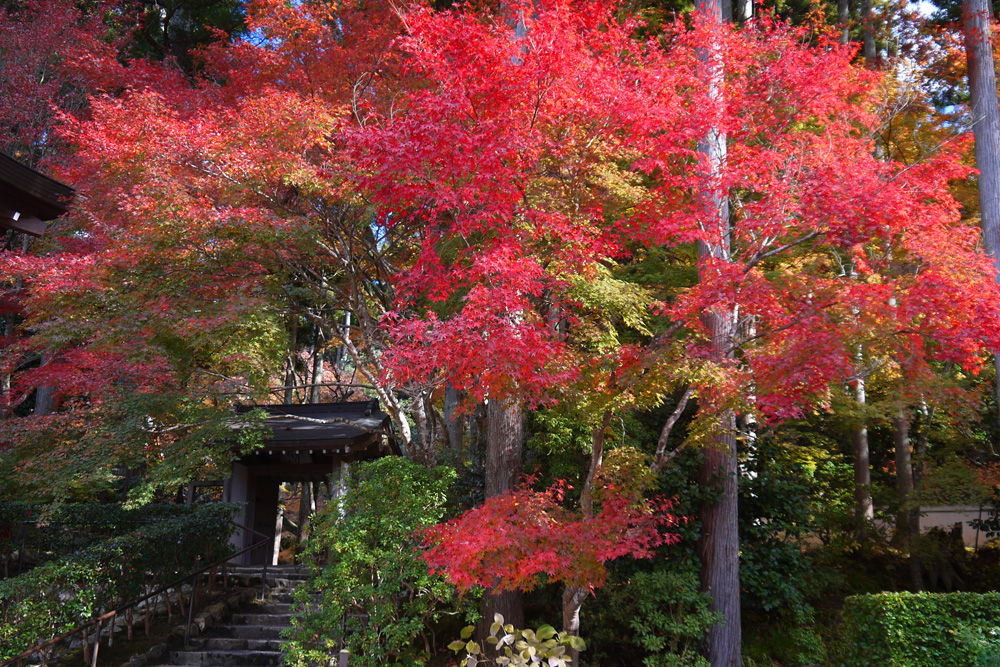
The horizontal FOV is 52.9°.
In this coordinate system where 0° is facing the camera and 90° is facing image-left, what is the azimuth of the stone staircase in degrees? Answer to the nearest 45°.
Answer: approximately 0°

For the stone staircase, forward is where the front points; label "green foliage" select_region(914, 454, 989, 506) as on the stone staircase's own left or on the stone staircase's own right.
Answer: on the stone staircase's own left

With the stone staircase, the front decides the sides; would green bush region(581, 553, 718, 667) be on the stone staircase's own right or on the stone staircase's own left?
on the stone staircase's own left

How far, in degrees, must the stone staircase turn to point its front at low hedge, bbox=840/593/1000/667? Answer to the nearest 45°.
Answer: approximately 45° to its left

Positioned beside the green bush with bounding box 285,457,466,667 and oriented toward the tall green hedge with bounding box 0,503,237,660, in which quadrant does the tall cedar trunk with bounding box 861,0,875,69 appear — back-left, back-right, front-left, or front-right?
back-right

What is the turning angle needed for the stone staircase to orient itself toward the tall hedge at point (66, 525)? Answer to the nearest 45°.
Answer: approximately 135° to its right

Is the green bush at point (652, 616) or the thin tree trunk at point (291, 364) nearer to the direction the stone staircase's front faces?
the green bush

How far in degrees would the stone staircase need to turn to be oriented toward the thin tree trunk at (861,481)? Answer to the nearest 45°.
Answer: approximately 90° to its left
